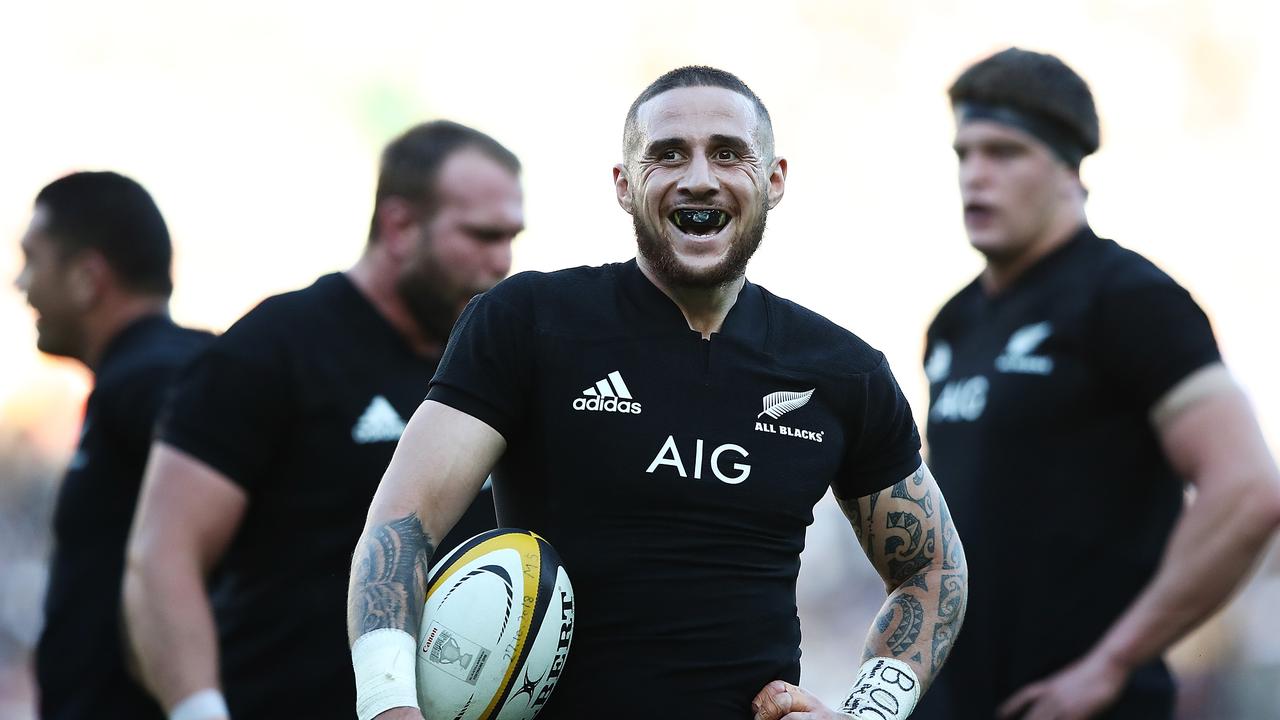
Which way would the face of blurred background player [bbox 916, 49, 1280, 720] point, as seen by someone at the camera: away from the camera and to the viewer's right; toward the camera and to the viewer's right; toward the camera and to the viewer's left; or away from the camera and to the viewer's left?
toward the camera and to the viewer's left

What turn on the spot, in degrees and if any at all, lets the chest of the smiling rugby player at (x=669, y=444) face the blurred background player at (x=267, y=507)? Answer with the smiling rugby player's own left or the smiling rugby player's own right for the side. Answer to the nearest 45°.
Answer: approximately 135° to the smiling rugby player's own right

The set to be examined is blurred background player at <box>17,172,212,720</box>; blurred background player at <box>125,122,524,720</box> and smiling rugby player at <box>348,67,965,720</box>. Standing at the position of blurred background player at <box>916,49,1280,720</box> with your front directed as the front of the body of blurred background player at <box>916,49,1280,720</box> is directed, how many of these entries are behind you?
0

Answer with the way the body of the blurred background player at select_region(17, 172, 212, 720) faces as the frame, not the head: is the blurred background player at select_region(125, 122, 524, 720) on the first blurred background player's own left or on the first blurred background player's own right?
on the first blurred background player's own left

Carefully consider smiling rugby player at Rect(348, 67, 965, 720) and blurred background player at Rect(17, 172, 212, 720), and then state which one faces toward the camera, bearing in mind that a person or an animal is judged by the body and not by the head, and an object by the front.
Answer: the smiling rugby player

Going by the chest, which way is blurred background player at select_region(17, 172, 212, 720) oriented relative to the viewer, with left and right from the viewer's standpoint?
facing to the left of the viewer

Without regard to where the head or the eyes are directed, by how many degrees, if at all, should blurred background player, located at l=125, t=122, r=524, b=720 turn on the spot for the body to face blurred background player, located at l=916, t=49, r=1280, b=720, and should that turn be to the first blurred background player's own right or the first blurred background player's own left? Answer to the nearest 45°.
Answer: approximately 45° to the first blurred background player's own left

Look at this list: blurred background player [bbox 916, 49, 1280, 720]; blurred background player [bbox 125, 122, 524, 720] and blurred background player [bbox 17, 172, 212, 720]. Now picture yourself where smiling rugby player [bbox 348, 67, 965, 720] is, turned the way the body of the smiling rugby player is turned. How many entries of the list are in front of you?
0

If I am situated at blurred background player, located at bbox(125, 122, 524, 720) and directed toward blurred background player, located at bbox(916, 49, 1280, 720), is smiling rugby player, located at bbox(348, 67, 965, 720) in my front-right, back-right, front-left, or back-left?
front-right

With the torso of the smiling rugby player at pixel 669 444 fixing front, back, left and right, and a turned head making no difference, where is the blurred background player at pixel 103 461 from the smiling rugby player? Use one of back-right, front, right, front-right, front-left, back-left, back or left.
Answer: back-right

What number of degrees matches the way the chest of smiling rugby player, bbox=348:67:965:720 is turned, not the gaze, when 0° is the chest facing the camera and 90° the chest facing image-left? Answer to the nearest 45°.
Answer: approximately 0°

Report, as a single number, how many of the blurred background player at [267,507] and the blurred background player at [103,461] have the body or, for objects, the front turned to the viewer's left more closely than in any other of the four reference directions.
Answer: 1

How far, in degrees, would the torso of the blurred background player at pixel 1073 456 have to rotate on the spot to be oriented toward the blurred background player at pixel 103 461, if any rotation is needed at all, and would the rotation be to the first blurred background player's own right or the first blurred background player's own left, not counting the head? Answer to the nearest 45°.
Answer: approximately 45° to the first blurred background player's own right

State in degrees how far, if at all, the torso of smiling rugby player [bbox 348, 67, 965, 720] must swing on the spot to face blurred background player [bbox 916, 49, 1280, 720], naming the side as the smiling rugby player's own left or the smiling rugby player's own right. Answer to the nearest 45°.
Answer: approximately 135° to the smiling rugby player's own left

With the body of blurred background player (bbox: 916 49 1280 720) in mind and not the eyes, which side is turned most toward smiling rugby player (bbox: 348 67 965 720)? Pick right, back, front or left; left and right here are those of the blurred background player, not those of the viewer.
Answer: front

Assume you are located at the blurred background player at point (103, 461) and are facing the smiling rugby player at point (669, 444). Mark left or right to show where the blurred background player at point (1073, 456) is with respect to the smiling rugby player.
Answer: left

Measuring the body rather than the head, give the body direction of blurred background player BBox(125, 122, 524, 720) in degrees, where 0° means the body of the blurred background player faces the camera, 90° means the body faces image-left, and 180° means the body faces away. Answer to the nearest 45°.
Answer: approximately 315°

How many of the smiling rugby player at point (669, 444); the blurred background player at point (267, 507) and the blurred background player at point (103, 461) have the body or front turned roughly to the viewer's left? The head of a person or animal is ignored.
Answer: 1

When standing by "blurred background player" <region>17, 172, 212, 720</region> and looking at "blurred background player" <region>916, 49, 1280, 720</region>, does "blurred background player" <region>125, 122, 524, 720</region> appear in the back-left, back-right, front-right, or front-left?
front-right

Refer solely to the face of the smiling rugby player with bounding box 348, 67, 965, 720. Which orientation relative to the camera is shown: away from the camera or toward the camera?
toward the camera
